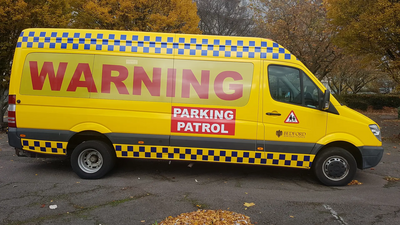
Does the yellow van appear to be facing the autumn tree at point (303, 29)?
no

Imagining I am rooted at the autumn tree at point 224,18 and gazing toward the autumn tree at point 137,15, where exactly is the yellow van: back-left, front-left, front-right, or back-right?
front-left

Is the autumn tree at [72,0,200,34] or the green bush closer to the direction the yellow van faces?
the green bush

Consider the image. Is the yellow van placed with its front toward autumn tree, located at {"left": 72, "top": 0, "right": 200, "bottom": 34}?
no

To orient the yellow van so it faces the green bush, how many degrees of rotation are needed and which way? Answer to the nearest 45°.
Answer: approximately 45° to its left

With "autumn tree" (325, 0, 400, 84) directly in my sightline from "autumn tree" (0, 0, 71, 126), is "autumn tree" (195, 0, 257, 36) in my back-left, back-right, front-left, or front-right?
front-left

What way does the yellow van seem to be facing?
to the viewer's right

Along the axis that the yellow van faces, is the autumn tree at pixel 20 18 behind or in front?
behind

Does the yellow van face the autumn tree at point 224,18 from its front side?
no
